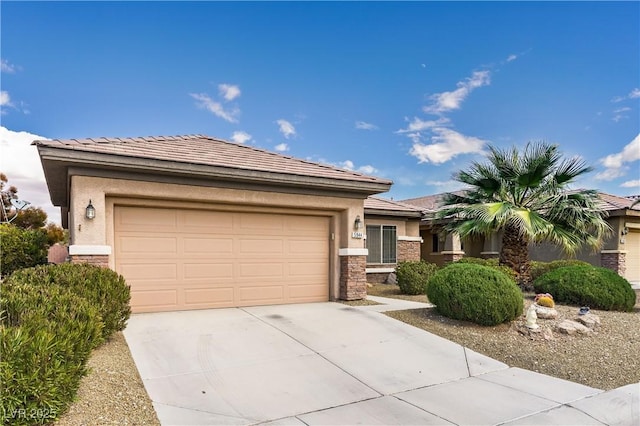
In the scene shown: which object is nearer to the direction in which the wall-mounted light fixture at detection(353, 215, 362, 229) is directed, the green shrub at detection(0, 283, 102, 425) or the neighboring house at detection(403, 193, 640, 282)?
the green shrub

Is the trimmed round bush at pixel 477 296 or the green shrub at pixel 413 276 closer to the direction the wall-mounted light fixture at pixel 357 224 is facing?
the trimmed round bush

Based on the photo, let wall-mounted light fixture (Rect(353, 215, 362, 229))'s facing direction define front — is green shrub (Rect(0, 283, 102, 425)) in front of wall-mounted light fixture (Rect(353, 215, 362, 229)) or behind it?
in front

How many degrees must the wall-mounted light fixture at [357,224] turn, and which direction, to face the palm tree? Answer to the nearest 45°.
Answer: approximately 135° to its left

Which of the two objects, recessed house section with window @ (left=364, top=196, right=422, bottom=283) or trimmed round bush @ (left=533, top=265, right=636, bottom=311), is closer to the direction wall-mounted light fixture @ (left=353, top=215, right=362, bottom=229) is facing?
the trimmed round bush

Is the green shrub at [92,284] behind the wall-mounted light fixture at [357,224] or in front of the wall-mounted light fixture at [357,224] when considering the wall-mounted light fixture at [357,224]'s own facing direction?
in front

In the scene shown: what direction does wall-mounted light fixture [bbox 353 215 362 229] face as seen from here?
toward the camera

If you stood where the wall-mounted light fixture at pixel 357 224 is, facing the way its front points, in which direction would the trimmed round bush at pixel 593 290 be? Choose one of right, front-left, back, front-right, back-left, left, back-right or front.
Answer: left

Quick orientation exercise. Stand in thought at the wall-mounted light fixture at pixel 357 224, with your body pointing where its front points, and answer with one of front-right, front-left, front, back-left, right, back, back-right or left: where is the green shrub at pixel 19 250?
right
